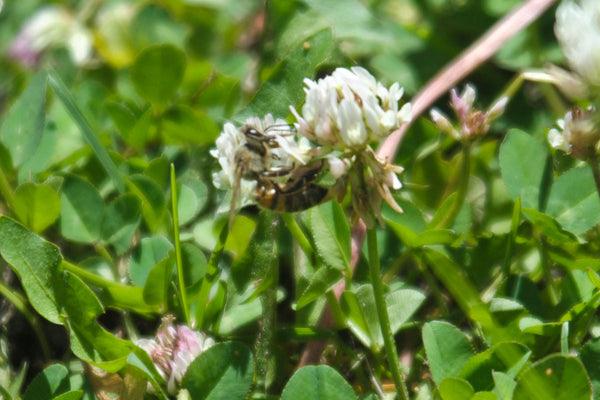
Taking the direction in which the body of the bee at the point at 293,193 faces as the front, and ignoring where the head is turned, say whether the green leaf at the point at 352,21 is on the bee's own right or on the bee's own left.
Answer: on the bee's own right

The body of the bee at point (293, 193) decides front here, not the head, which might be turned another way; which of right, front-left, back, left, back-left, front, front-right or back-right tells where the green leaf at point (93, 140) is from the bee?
front-right

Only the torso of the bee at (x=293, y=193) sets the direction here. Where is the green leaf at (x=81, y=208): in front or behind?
in front

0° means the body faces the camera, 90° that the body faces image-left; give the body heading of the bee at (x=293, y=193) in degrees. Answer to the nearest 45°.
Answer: approximately 90°
